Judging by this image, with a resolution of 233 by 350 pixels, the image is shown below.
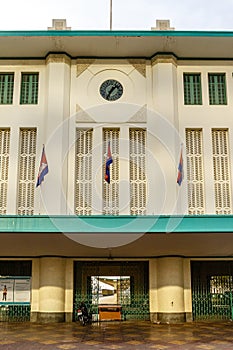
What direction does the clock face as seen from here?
toward the camera

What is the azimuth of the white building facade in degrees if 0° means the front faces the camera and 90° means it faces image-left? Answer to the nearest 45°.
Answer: approximately 0°
